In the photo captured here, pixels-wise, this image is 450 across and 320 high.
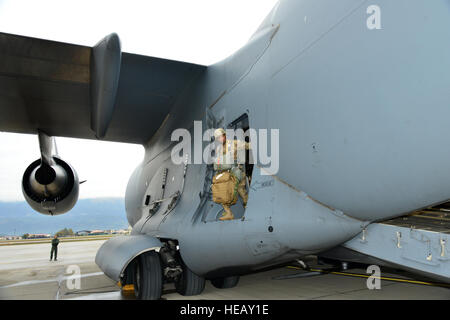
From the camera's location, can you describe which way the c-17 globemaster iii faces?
facing away from the viewer and to the left of the viewer

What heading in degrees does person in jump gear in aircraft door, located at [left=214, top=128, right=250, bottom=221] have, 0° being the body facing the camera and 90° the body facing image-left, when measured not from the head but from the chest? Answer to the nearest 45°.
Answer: approximately 45°
